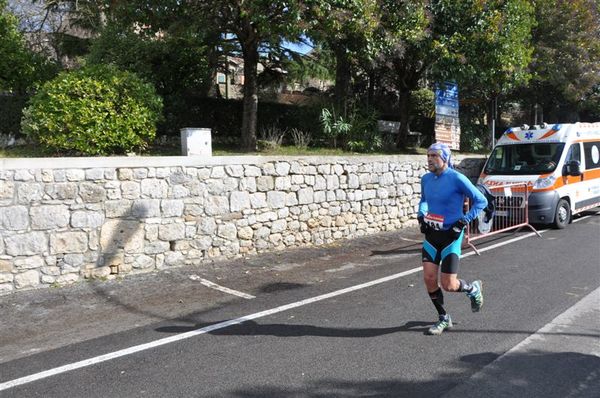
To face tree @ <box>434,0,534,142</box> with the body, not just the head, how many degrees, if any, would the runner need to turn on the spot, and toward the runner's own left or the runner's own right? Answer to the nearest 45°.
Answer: approximately 135° to the runner's own right

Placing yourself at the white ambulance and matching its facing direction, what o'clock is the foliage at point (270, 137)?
The foliage is roughly at 1 o'clock from the white ambulance.

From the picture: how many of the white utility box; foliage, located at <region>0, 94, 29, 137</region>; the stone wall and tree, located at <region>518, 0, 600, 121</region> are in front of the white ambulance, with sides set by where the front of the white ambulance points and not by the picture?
3

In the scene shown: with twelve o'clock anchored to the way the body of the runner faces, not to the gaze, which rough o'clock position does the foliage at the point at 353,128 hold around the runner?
The foliage is roughly at 4 o'clock from the runner.

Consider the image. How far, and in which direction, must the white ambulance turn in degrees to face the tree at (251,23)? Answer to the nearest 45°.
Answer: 0° — it already faces it

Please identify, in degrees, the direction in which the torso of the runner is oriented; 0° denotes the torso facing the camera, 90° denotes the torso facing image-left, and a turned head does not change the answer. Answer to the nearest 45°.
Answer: approximately 45°

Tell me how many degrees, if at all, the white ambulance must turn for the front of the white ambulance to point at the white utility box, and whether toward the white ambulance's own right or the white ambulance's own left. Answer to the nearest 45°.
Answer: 0° — it already faces it

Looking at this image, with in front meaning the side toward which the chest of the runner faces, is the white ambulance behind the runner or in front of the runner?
behind

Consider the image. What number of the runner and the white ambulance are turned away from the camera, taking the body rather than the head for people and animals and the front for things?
0
